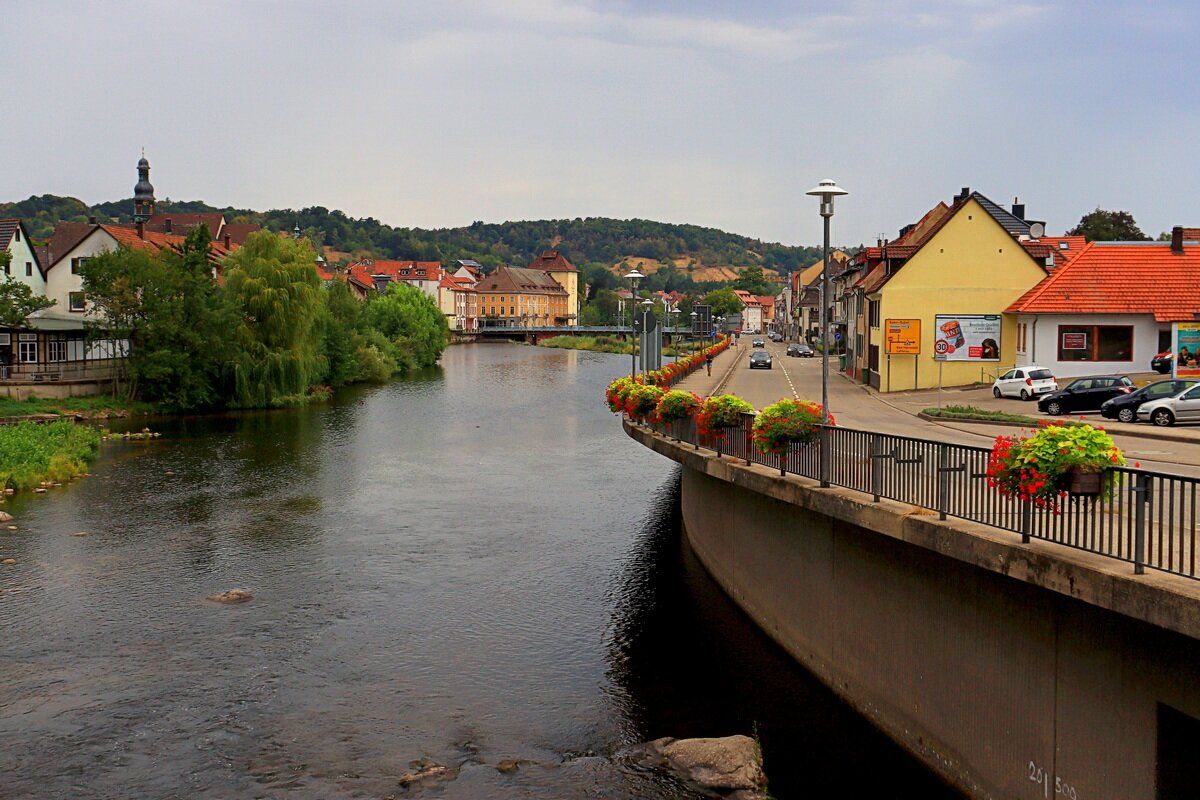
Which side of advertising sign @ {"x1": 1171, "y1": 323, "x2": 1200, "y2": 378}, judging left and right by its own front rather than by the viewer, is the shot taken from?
front

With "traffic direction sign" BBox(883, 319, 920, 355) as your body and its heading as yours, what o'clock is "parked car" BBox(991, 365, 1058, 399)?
The parked car is roughly at 11 o'clock from the traffic direction sign.

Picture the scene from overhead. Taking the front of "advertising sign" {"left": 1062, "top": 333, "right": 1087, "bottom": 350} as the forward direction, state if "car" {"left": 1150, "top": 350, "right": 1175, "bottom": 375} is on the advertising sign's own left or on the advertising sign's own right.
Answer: on the advertising sign's own left

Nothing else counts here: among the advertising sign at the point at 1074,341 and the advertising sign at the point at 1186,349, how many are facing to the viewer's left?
0

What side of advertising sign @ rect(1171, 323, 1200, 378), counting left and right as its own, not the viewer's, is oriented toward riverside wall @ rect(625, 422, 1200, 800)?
front

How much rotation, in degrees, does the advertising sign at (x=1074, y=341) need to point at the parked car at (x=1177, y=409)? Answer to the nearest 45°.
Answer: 0° — it already faces it

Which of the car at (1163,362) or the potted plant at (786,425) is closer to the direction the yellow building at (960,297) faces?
the potted plant

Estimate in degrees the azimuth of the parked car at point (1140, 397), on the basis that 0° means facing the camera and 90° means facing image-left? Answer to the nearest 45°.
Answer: approximately 45°

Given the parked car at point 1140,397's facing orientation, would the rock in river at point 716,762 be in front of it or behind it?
in front
